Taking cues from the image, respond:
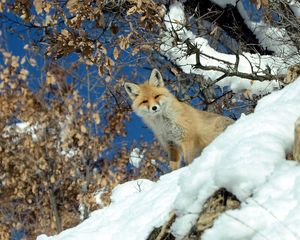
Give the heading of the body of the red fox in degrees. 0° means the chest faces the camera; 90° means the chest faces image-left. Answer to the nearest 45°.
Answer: approximately 45°
